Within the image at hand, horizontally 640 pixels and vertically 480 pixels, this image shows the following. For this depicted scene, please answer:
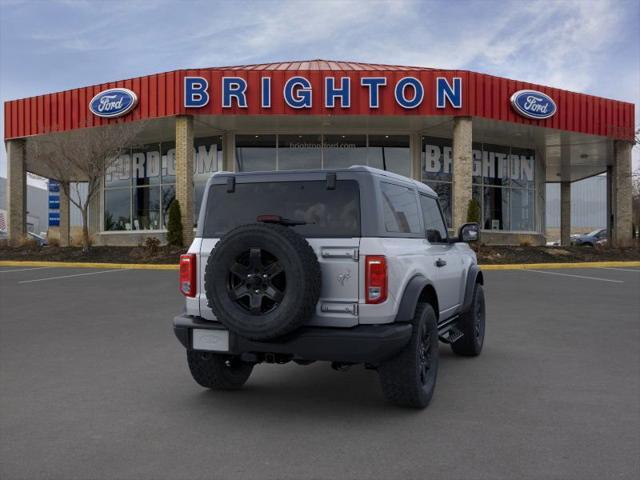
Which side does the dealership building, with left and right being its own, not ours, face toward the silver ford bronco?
front

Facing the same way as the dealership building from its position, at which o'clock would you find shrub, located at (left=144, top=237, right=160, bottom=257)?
The shrub is roughly at 2 o'clock from the dealership building.

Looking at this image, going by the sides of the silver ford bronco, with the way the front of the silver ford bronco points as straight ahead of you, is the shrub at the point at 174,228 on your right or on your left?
on your left

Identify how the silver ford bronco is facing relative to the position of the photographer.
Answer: facing away from the viewer and to the right of the viewer

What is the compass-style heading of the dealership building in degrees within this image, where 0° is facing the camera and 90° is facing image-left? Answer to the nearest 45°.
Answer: approximately 0°

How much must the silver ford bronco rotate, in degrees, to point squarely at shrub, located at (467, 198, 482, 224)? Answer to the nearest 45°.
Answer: approximately 45° to its left

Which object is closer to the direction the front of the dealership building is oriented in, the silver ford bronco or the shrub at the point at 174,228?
the silver ford bronco

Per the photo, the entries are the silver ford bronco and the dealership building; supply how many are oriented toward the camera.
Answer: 1
